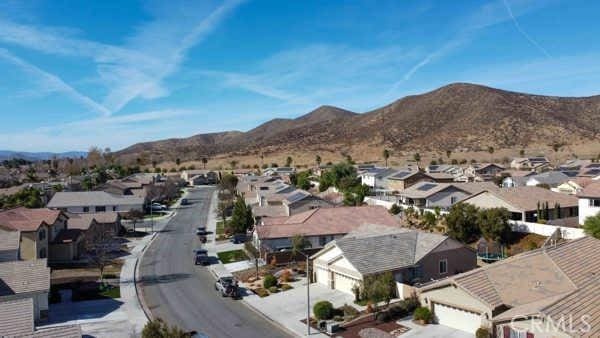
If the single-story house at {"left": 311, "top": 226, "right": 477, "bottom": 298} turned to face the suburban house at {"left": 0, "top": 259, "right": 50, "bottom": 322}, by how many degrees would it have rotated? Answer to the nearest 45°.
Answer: approximately 45° to its right

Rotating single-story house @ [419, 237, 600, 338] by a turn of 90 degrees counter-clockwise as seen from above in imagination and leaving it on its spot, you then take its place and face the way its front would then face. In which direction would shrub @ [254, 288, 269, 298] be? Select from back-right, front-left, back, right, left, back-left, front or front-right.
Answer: back-right

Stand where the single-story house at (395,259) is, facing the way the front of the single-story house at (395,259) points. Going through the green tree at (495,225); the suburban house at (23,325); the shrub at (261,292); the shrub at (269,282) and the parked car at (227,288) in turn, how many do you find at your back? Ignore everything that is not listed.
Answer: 1

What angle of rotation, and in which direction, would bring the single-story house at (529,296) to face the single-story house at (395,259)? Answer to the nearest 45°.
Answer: approximately 90° to its right

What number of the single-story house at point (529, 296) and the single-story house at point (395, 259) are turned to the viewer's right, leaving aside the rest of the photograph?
0

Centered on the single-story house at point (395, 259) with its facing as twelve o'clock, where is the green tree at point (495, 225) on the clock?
The green tree is roughly at 6 o'clock from the single-story house.

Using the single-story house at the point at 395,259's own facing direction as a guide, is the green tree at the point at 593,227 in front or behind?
behind

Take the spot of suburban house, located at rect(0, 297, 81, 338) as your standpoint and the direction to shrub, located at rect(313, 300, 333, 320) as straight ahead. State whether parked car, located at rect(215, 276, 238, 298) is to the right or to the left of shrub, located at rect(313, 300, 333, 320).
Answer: left

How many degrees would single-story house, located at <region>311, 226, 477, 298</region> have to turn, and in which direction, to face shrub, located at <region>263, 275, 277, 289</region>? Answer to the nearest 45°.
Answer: approximately 45° to its right

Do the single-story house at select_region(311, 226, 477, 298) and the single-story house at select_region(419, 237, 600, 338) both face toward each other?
no

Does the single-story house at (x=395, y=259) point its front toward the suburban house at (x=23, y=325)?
yes

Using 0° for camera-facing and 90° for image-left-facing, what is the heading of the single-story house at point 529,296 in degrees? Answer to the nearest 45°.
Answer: approximately 45°

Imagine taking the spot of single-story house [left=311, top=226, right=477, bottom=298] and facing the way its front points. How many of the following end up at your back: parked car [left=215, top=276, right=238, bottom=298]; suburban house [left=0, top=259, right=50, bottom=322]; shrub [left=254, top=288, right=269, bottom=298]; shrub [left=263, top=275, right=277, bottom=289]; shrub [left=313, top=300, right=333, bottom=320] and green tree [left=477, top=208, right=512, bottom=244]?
1

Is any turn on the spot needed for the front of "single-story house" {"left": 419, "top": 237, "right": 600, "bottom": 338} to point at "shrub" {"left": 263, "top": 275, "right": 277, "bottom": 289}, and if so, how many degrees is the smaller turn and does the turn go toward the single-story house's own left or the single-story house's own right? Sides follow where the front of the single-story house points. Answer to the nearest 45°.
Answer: approximately 45° to the single-story house's own right

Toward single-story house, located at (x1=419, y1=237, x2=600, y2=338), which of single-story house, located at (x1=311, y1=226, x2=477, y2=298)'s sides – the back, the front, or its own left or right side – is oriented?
left

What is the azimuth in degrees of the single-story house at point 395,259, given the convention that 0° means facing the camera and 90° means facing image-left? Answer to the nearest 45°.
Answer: approximately 45°

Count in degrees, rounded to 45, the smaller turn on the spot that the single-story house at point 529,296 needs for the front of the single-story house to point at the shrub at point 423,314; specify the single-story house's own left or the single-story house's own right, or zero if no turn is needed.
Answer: approximately 45° to the single-story house's own right

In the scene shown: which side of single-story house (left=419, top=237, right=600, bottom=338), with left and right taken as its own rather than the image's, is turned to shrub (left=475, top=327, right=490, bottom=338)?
front

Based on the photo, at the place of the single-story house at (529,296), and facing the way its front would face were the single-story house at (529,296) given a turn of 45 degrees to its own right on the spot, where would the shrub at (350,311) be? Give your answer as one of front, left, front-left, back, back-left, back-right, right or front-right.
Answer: front

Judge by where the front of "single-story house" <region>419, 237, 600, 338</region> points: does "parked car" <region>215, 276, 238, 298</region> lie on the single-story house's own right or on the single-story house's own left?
on the single-story house's own right

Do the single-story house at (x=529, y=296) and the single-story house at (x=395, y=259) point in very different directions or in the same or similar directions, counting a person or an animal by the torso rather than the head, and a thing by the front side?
same or similar directions
